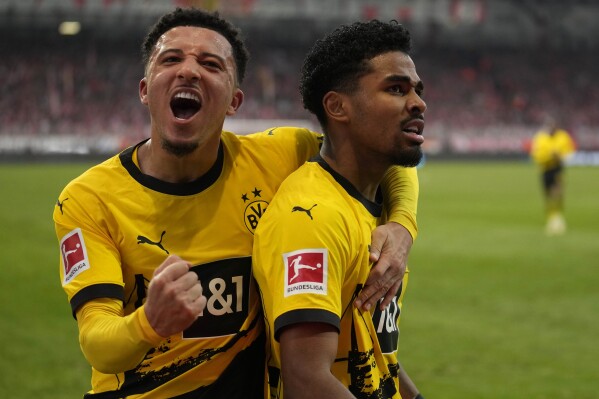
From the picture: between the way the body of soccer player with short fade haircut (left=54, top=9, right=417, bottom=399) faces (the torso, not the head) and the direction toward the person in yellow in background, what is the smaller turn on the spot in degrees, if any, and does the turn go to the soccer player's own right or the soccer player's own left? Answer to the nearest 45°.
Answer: approximately 135° to the soccer player's own left

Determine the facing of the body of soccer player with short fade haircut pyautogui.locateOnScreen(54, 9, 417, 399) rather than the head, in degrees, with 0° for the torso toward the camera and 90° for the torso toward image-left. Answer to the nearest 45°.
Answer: approximately 0°

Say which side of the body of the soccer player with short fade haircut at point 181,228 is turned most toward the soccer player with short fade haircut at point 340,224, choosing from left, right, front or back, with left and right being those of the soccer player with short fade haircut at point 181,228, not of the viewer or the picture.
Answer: left
